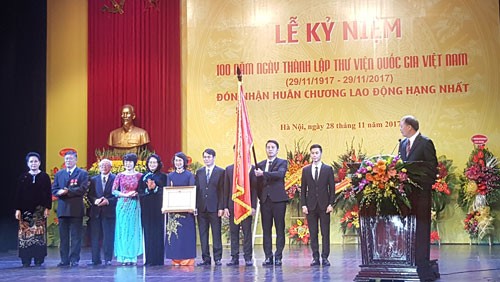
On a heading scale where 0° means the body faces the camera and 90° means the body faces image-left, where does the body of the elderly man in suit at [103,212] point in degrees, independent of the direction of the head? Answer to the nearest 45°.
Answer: approximately 0°

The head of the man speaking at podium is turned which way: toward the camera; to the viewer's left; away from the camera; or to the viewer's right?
to the viewer's left

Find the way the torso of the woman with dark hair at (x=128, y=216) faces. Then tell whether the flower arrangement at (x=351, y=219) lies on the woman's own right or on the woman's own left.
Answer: on the woman's own left

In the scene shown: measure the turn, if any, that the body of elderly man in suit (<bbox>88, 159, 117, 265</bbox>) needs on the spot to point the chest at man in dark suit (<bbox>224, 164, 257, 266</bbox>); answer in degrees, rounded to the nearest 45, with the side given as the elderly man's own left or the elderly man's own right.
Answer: approximately 45° to the elderly man's own left

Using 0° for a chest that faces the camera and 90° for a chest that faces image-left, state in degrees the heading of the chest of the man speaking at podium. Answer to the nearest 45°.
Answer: approximately 45°
